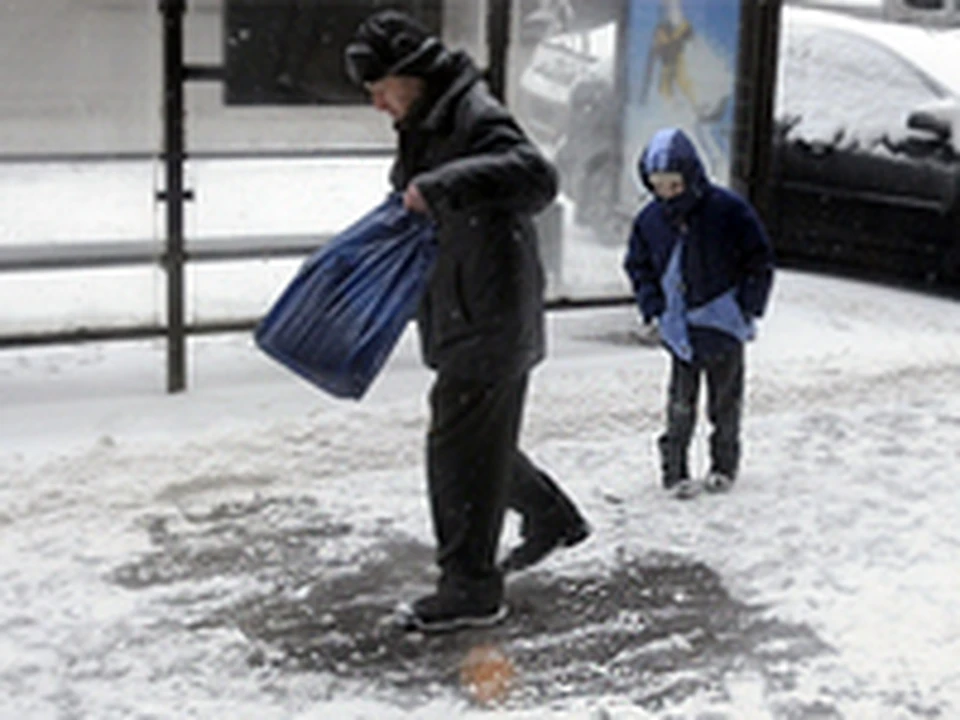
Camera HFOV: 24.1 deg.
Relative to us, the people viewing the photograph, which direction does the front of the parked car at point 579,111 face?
facing the viewer and to the left of the viewer

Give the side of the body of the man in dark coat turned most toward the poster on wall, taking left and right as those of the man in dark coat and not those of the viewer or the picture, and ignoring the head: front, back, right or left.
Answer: right

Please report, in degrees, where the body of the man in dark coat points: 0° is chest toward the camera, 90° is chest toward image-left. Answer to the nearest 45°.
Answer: approximately 90°

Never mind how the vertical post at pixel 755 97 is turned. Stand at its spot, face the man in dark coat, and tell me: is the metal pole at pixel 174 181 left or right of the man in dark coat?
right

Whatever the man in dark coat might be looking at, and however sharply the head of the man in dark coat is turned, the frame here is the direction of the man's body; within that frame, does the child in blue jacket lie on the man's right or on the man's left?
on the man's right

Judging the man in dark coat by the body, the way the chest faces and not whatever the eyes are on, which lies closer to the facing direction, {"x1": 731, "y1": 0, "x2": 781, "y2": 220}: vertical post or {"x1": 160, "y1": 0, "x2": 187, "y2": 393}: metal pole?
the metal pole

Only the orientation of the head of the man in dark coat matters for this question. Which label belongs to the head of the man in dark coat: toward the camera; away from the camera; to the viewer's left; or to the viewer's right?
to the viewer's left

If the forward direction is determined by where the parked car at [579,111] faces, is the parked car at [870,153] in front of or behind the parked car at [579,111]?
behind

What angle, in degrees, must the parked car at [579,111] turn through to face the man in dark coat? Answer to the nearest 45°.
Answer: approximately 45° to its left

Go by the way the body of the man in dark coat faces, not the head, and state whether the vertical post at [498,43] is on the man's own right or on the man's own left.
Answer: on the man's own right
